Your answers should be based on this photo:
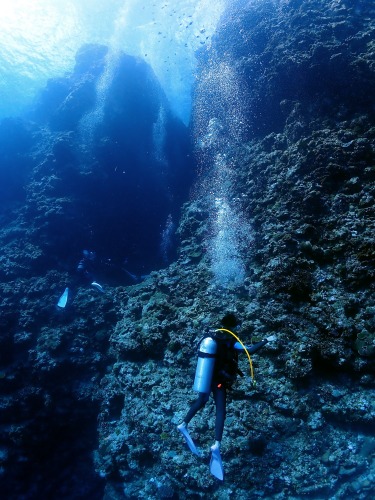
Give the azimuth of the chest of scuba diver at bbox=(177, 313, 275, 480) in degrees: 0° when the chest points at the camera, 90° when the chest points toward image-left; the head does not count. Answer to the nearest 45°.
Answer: approximately 225°

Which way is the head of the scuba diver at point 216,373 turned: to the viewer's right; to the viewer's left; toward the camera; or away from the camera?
away from the camera

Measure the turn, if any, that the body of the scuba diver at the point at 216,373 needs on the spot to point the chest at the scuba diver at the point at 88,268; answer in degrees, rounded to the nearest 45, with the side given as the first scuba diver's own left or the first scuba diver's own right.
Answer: approximately 90° to the first scuba diver's own left
